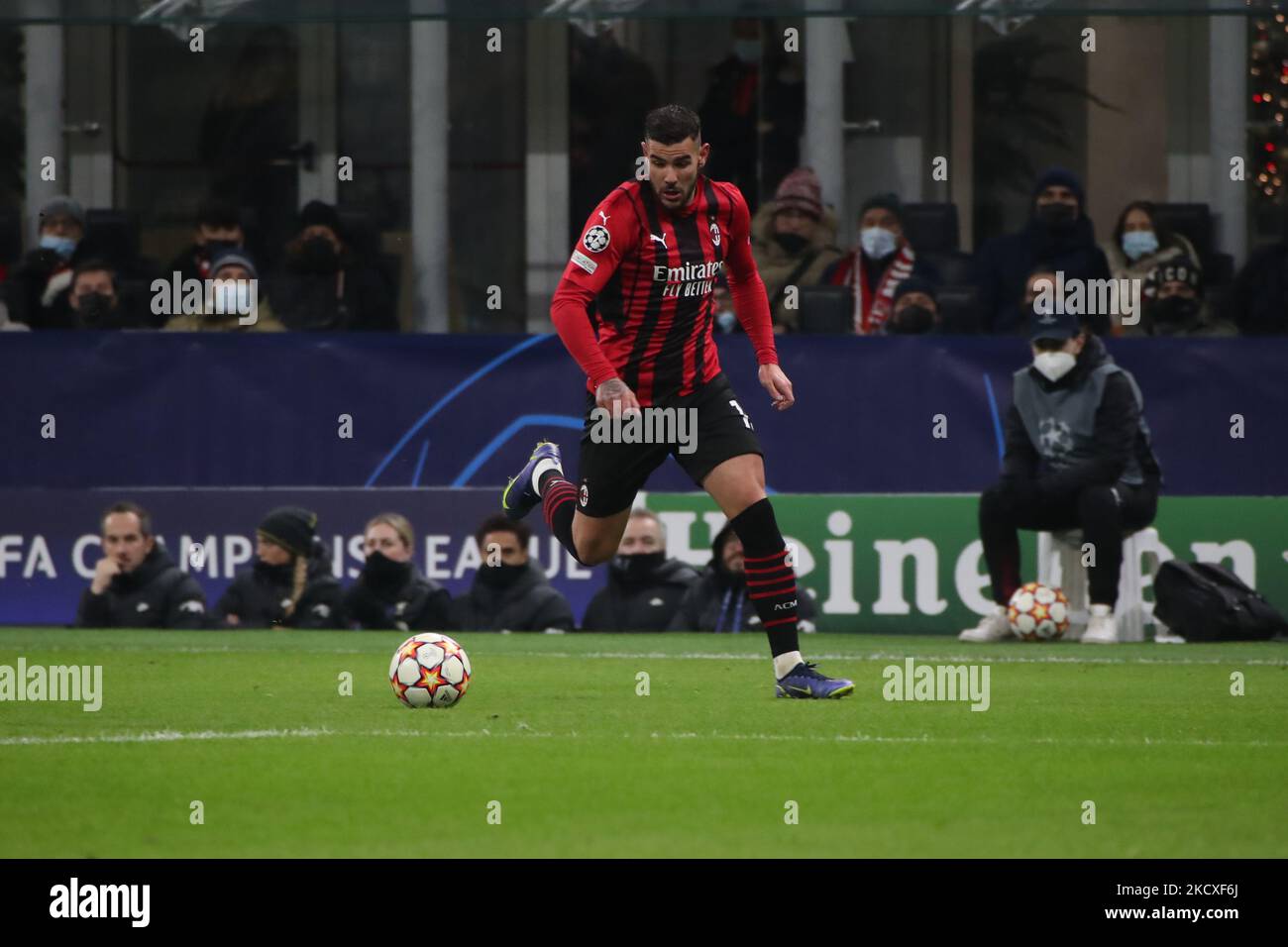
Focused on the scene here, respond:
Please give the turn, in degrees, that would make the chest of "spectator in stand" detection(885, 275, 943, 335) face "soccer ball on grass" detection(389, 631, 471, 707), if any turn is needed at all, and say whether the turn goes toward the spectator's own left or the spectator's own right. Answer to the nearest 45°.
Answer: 0° — they already face it

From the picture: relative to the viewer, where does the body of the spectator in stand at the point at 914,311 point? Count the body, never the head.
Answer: toward the camera

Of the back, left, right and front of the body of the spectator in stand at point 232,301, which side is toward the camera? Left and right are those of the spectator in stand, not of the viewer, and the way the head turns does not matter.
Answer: front

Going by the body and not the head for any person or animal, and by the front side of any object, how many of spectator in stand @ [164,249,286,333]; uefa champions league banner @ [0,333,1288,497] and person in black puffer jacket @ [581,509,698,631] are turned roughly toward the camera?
3

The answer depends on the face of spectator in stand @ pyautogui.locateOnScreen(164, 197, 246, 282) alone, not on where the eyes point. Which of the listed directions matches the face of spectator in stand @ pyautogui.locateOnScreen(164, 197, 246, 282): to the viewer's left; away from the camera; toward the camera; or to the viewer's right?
toward the camera

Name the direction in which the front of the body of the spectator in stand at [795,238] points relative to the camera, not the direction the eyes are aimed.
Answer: toward the camera

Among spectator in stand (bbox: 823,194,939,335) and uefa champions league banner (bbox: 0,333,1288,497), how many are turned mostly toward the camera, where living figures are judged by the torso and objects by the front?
2

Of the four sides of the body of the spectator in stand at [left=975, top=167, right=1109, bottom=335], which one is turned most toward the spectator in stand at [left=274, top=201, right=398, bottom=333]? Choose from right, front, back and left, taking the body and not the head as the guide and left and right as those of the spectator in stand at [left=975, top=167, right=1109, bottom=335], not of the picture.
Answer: right

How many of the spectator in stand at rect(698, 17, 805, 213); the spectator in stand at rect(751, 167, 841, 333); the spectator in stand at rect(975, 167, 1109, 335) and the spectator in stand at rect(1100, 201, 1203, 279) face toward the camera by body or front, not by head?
4

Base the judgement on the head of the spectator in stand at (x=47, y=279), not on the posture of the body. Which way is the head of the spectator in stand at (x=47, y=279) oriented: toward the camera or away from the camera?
toward the camera

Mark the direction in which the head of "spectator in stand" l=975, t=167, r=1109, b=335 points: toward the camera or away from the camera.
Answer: toward the camera

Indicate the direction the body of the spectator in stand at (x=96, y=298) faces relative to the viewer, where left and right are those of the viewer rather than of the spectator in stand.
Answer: facing the viewer

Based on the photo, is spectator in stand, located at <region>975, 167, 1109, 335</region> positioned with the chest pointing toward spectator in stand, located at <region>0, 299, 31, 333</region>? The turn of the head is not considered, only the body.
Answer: no

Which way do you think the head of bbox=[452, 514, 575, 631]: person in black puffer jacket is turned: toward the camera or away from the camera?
toward the camera

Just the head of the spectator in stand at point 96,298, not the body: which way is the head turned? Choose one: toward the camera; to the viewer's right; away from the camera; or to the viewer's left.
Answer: toward the camera

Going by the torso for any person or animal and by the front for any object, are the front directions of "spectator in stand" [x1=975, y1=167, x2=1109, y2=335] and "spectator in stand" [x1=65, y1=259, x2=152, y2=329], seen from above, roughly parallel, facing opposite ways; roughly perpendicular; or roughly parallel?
roughly parallel
